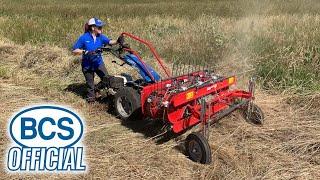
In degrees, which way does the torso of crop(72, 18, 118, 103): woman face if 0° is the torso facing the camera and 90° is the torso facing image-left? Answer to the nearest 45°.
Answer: approximately 315°

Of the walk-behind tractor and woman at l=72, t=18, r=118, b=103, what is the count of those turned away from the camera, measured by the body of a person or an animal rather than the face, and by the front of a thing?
0

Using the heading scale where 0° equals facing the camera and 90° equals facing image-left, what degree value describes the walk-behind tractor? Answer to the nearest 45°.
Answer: approximately 315°

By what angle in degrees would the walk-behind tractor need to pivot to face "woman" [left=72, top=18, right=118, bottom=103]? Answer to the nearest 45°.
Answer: approximately 180°

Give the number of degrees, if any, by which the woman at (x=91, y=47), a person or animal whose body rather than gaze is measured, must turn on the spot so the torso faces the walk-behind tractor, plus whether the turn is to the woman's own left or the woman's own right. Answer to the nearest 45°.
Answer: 0° — they already face it
